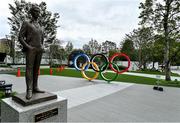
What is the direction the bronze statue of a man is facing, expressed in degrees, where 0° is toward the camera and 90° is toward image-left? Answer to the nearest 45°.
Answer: approximately 315°
